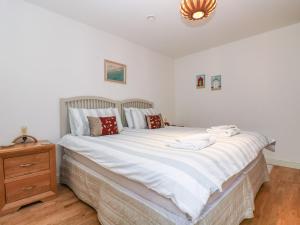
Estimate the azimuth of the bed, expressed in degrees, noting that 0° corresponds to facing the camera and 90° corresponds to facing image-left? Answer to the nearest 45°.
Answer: approximately 315°

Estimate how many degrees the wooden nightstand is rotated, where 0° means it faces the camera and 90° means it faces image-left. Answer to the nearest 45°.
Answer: approximately 315°

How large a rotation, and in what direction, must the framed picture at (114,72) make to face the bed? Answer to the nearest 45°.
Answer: approximately 45° to its right

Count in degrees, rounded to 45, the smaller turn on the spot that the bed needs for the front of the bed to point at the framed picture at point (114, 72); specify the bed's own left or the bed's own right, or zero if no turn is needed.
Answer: approximately 180°

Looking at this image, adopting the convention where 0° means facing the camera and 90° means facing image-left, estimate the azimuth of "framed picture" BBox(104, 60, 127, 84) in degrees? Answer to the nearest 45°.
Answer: approximately 315°

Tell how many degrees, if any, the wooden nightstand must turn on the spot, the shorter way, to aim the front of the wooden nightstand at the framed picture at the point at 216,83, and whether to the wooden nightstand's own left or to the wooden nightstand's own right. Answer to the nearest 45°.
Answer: approximately 45° to the wooden nightstand's own left

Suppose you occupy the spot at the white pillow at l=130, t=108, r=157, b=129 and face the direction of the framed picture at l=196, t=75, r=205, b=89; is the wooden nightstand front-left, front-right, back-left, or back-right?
back-right
